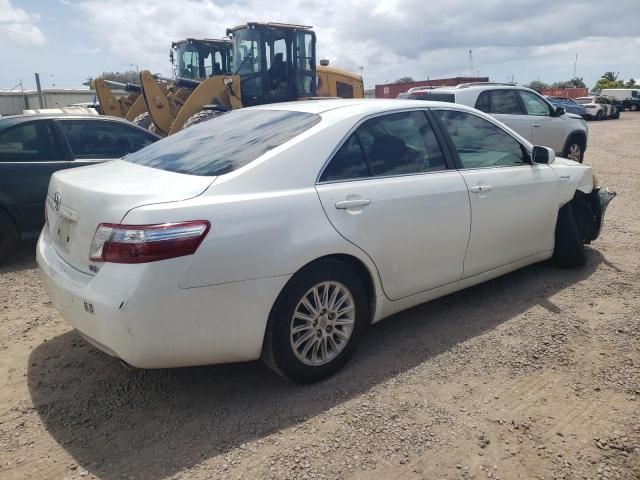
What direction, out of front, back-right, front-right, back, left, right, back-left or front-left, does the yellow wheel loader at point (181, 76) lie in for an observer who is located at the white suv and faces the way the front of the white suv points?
back-left

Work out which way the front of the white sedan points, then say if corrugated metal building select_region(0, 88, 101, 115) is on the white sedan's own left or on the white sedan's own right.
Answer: on the white sedan's own left

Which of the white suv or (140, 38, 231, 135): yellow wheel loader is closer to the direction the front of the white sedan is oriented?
the white suv

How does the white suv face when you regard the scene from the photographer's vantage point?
facing away from the viewer and to the right of the viewer

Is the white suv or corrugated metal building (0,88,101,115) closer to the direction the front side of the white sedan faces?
the white suv

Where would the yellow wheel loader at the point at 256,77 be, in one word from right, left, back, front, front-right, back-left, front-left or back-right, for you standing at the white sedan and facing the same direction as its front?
front-left

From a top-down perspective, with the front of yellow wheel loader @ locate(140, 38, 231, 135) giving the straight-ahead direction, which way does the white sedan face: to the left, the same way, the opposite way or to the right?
the opposite way

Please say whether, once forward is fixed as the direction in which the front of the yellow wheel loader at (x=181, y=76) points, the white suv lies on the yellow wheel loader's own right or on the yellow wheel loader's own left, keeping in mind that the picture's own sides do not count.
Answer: on the yellow wheel loader's own left

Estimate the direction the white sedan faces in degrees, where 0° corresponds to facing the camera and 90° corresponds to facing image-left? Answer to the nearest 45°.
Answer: approximately 225°

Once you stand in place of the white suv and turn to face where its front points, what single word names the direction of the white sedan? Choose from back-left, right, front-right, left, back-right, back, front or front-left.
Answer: back-right

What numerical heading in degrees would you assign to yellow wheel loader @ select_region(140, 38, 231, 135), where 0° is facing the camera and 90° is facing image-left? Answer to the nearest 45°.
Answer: approximately 45°

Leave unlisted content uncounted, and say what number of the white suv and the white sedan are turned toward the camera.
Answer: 0
